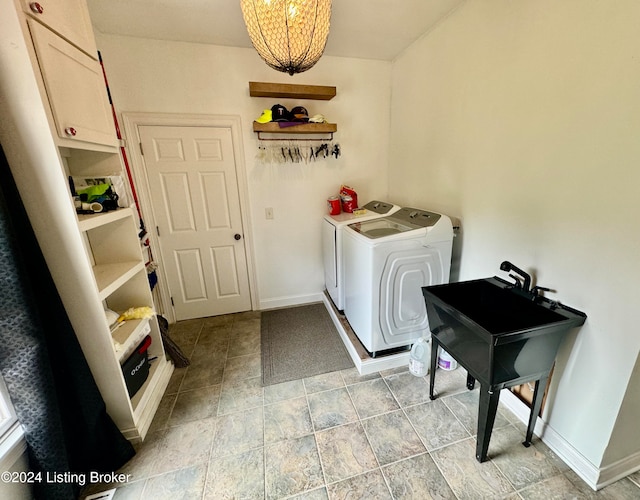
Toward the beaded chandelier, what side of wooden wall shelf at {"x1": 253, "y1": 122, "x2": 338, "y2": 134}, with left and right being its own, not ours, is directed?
front

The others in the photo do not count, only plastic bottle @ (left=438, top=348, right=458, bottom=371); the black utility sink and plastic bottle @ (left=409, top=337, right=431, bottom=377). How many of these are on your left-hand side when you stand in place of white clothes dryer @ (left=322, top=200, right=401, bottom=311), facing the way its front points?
3

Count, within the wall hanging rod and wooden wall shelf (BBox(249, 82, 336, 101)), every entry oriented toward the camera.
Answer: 2

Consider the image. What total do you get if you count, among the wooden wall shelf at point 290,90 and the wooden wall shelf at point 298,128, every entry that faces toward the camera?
2

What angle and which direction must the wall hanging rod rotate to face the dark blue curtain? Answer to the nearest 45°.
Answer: approximately 45° to its right

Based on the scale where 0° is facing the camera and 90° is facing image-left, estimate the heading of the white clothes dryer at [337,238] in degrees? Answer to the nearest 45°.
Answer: approximately 45°

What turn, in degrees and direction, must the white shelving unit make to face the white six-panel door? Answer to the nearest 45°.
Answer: approximately 90° to its left

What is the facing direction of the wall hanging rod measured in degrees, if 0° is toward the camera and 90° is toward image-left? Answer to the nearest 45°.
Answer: approximately 0°

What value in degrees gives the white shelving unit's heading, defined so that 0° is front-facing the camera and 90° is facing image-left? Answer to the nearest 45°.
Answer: approximately 315°

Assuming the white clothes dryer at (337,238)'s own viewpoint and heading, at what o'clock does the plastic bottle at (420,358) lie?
The plastic bottle is roughly at 9 o'clock from the white clothes dryer.

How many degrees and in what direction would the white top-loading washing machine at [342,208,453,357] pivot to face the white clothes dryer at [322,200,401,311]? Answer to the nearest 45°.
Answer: approximately 90° to its right

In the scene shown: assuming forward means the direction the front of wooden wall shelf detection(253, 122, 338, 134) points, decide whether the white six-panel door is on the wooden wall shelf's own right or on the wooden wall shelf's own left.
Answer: on the wooden wall shelf's own right
